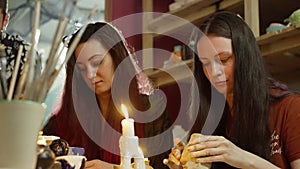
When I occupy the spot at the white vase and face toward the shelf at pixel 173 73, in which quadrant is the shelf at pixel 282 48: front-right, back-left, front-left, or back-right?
front-right

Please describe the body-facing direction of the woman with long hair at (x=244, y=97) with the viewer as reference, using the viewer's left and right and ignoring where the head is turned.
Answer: facing the viewer and to the left of the viewer

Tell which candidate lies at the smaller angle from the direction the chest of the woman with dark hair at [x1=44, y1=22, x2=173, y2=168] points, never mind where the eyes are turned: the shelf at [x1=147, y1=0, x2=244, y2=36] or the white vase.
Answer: the white vase

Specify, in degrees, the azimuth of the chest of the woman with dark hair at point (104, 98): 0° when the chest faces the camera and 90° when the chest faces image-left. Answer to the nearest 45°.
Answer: approximately 45°

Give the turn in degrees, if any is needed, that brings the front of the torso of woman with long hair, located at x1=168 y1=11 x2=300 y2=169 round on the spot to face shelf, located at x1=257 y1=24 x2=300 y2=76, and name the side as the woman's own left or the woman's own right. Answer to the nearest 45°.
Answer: approximately 135° to the woman's own right

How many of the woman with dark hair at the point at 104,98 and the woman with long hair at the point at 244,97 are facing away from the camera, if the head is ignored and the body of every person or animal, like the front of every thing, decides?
0

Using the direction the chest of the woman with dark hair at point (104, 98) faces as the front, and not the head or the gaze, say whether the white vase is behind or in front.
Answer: in front

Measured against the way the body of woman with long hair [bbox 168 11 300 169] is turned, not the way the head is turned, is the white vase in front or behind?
in front

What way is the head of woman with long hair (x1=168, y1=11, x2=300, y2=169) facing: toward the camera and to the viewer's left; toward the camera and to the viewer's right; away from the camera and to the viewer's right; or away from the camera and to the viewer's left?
toward the camera and to the viewer's left

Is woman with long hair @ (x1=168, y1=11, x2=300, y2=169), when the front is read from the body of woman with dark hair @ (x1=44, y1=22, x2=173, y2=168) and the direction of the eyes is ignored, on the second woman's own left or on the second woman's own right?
on the second woman's own left

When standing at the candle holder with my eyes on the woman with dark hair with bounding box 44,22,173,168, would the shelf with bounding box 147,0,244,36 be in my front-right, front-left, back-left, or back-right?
front-right

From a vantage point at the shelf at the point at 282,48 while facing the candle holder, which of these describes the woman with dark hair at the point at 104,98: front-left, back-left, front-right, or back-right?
front-right

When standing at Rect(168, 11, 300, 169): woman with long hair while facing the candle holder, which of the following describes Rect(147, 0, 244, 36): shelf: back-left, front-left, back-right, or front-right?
back-right

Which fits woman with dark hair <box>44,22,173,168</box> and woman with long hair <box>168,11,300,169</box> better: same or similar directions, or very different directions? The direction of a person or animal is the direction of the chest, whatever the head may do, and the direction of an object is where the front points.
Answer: same or similar directions
